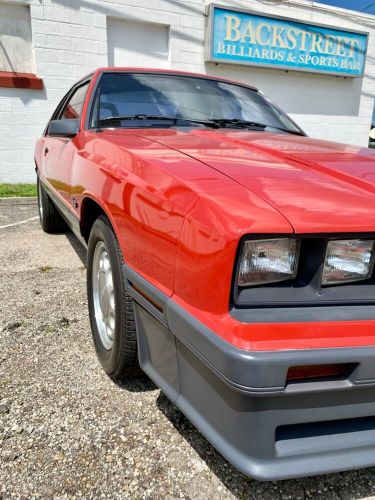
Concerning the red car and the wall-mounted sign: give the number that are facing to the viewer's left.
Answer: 0

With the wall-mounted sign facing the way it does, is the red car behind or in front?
in front

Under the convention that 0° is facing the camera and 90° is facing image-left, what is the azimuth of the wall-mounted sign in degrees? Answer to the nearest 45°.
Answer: approximately 315°

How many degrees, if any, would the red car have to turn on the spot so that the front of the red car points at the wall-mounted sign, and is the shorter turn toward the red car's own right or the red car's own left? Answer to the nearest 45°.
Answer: approximately 135° to the red car's own left

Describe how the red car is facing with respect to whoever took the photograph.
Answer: facing the viewer and to the right of the viewer

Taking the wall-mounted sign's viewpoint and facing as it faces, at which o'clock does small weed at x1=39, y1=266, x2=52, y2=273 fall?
The small weed is roughly at 2 o'clock from the wall-mounted sign.
